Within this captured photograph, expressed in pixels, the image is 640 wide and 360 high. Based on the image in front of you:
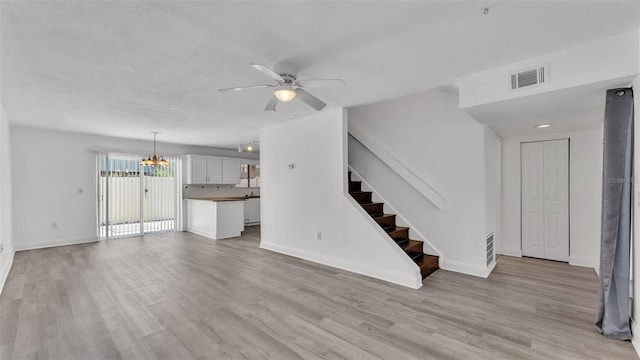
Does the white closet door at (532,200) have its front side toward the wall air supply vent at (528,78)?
yes

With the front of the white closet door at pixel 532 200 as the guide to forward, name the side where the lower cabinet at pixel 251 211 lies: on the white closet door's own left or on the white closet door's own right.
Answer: on the white closet door's own right

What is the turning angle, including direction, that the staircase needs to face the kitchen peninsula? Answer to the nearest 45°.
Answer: approximately 135° to its right

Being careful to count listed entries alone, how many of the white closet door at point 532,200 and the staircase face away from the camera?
0

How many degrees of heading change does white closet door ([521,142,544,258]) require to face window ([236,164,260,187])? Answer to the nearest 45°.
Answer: approximately 90° to its right

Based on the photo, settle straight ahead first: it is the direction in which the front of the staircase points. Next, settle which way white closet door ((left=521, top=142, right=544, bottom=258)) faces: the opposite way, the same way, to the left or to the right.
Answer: to the right

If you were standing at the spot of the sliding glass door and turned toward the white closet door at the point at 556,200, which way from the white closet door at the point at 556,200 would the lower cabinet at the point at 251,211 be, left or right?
left

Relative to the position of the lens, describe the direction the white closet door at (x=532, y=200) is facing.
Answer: facing the viewer

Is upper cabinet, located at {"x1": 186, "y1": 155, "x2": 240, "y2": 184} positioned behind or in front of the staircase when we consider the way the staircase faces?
behind
